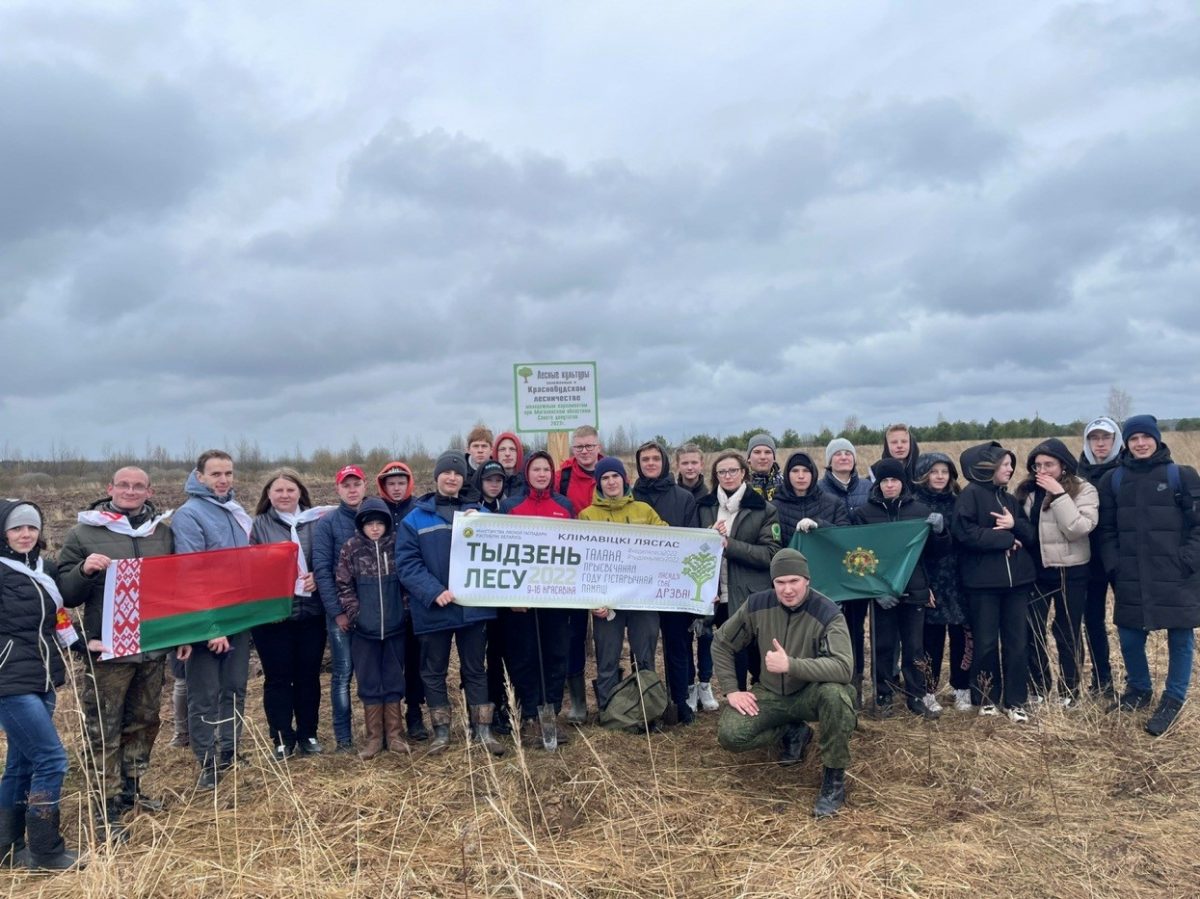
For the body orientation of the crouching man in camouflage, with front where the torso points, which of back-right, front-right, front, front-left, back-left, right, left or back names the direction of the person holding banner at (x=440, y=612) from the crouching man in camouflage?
right

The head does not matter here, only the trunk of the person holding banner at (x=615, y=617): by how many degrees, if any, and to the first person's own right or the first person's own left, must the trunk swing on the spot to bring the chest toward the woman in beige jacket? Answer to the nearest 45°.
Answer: approximately 90° to the first person's own left

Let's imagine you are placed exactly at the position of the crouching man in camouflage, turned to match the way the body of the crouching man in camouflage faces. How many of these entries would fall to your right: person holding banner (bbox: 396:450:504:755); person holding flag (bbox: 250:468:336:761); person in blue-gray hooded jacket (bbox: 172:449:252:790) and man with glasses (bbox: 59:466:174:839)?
4

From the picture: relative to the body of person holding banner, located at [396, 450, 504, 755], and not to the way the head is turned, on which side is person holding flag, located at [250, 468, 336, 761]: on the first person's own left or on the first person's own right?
on the first person's own right

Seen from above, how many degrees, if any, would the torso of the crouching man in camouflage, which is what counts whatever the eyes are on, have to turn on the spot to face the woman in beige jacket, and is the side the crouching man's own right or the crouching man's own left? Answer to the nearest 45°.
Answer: approximately 135° to the crouching man's own left

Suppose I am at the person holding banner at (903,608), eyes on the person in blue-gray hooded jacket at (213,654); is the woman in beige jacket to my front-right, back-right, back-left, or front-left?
back-left

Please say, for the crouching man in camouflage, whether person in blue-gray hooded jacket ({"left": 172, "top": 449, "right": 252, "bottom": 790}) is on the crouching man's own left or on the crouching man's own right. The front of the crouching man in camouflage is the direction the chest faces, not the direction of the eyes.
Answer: on the crouching man's own right

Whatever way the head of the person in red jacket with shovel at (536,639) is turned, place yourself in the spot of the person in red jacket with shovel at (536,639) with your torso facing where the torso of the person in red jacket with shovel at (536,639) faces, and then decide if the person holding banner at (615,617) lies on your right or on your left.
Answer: on your left

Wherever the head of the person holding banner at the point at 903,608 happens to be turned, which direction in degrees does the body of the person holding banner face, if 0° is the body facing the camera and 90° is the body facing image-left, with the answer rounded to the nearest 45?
approximately 0°
